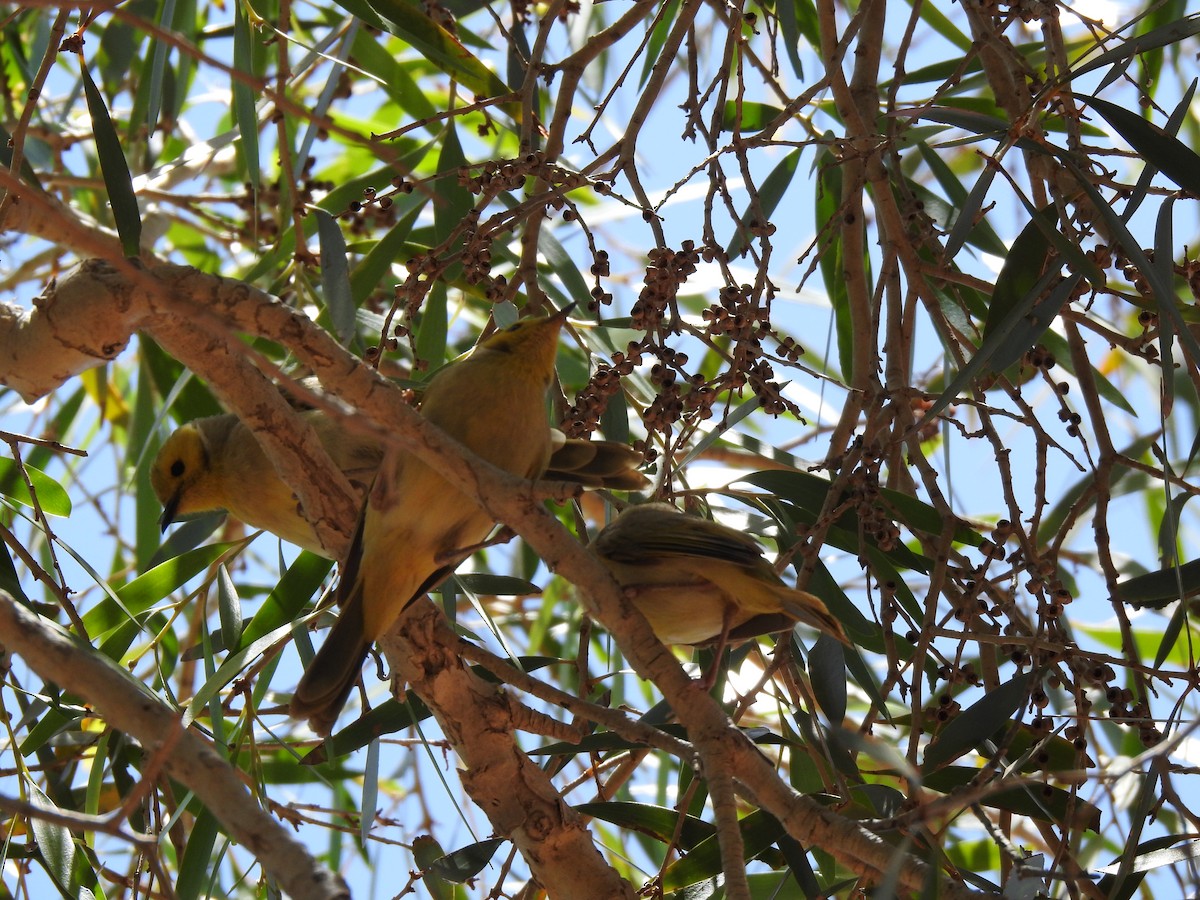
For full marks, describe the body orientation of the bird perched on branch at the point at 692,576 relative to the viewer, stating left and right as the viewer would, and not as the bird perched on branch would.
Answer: facing to the left of the viewer

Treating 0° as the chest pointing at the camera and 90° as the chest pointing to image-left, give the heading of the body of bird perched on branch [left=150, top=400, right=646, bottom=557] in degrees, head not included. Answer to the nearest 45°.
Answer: approximately 90°

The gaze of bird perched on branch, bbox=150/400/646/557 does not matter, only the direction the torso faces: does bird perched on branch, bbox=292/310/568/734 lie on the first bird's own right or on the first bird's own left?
on the first bird's own left

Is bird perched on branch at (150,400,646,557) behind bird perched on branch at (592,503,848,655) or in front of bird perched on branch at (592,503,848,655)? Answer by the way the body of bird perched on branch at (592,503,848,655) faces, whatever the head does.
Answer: in front

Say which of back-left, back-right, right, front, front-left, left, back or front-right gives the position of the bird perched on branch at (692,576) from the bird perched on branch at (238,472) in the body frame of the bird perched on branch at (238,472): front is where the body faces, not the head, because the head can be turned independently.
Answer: back-left

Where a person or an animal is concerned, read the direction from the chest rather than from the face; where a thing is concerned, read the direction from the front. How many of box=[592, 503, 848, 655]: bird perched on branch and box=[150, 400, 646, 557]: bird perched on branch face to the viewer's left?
2
